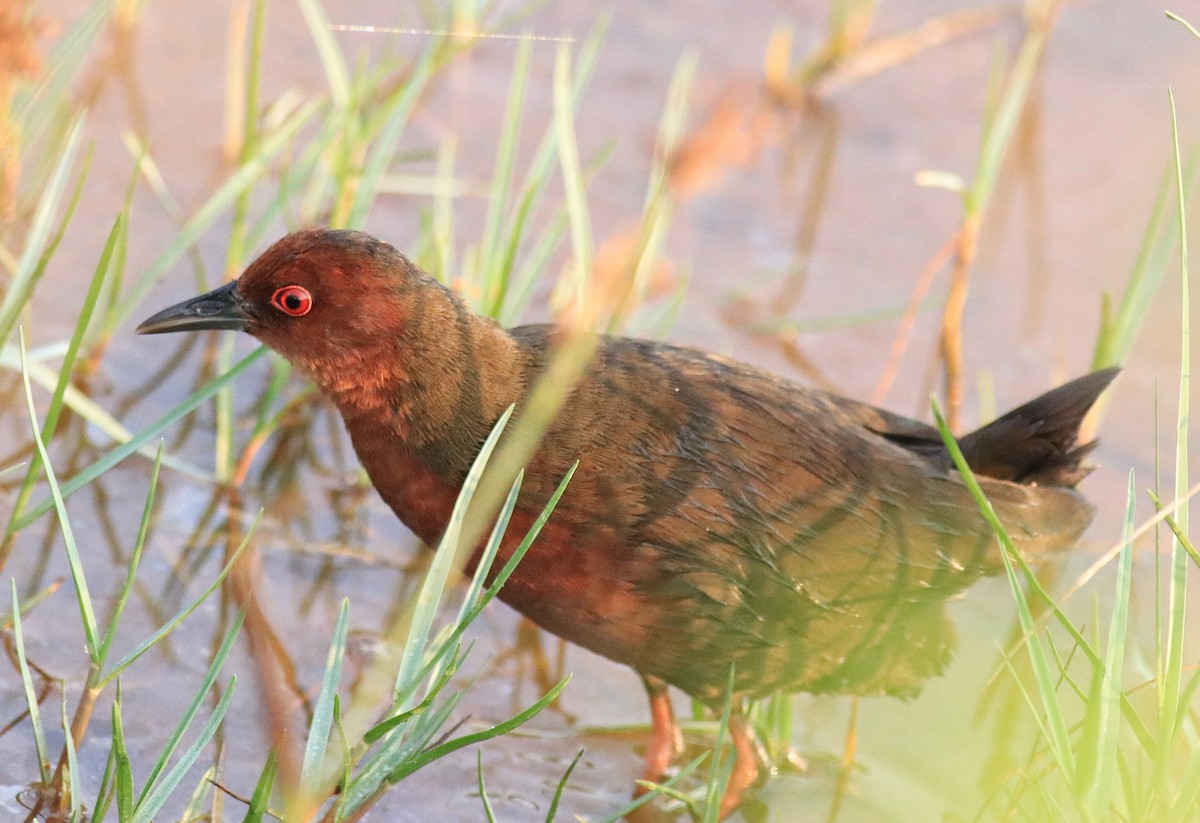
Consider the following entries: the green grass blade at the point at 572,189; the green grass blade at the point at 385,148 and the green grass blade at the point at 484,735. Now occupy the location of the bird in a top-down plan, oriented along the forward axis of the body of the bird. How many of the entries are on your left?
1

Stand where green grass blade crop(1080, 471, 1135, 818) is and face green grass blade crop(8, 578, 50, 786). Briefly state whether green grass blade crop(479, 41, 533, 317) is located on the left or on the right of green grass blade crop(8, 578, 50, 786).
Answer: right

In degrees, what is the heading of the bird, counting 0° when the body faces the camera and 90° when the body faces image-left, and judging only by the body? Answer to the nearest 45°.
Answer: approximately 90°

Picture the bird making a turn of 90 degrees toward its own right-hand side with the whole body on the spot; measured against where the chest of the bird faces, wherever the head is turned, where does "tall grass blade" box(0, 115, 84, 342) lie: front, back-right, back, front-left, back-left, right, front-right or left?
left

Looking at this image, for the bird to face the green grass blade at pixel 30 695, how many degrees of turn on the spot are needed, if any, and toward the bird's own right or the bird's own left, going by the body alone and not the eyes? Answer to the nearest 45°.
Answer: approximately 45° to the bird's own left

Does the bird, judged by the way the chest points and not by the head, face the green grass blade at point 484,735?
no

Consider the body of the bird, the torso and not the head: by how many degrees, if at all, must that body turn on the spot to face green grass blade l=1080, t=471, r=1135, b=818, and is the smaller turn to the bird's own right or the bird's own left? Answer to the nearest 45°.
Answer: approximately 135° to the bird's own left

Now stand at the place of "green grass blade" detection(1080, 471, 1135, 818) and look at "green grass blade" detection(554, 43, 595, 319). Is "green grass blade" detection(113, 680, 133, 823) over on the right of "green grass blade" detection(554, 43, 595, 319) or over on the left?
left

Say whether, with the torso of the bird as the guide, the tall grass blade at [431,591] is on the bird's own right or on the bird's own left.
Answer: on the bird's own left
